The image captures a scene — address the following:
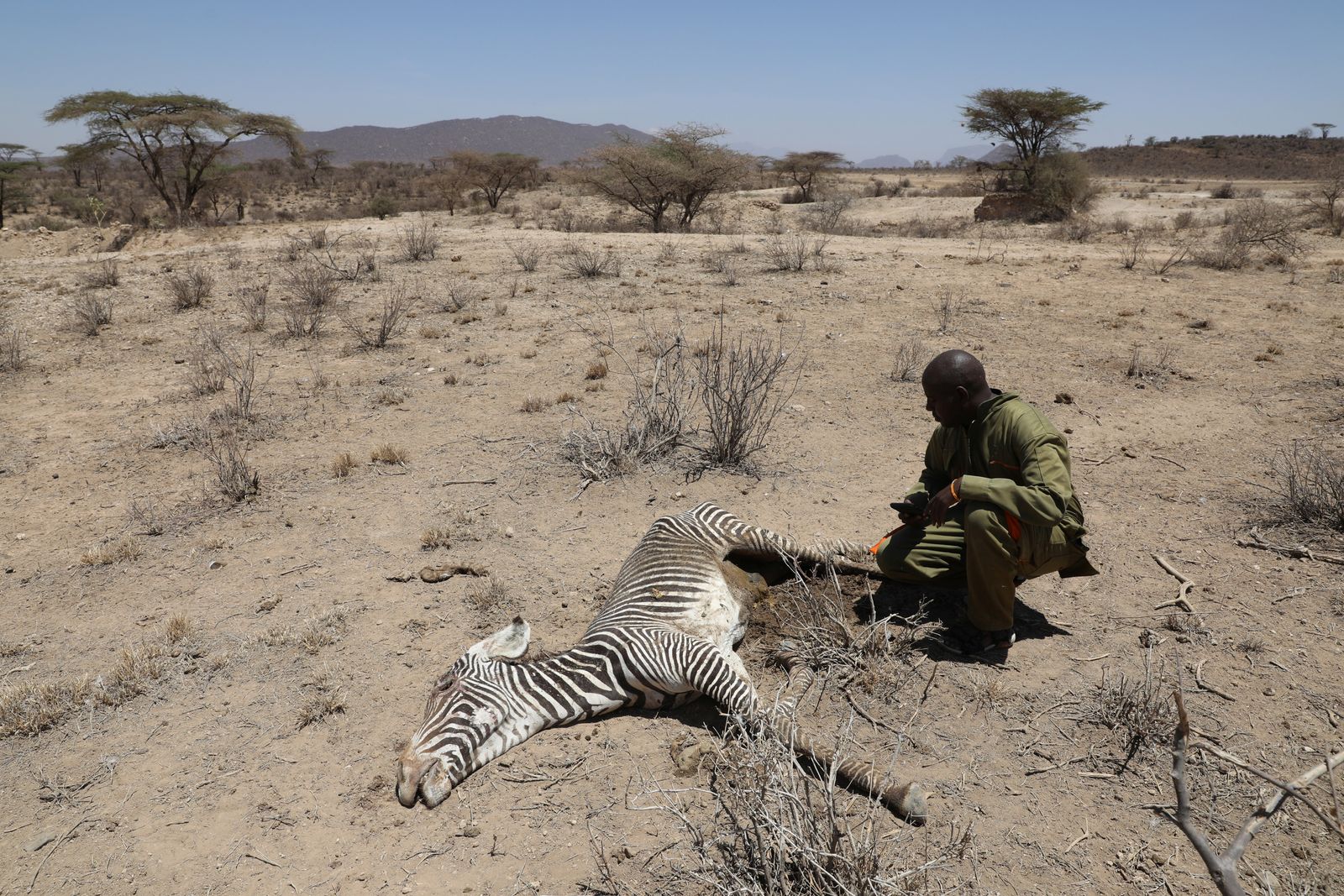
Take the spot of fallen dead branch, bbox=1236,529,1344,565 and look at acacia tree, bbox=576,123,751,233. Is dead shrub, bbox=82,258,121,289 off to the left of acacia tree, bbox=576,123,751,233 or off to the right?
left

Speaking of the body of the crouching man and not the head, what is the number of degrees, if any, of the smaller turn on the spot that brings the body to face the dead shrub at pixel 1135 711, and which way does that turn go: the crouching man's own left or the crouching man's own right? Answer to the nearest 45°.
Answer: approximately 90° to the crouching man's own left

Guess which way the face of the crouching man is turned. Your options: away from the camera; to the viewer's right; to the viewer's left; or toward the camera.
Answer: to the viewer's left

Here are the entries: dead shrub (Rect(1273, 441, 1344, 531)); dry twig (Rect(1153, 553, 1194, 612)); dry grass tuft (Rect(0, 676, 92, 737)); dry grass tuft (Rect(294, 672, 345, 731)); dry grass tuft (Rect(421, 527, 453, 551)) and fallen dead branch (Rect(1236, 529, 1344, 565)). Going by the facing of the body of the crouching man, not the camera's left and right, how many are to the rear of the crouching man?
3

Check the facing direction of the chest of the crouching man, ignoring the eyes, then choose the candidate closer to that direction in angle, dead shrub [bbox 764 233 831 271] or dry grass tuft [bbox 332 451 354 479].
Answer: the dry grass tuft

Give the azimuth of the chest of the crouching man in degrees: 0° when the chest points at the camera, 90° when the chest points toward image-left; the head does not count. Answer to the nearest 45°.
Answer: approximately 45°

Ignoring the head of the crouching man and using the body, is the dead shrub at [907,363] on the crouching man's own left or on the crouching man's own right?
on the crouching man's own right

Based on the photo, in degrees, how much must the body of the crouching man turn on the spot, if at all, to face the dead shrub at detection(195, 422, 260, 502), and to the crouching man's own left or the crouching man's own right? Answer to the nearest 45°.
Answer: approximately 45° to the crouching man's own right
